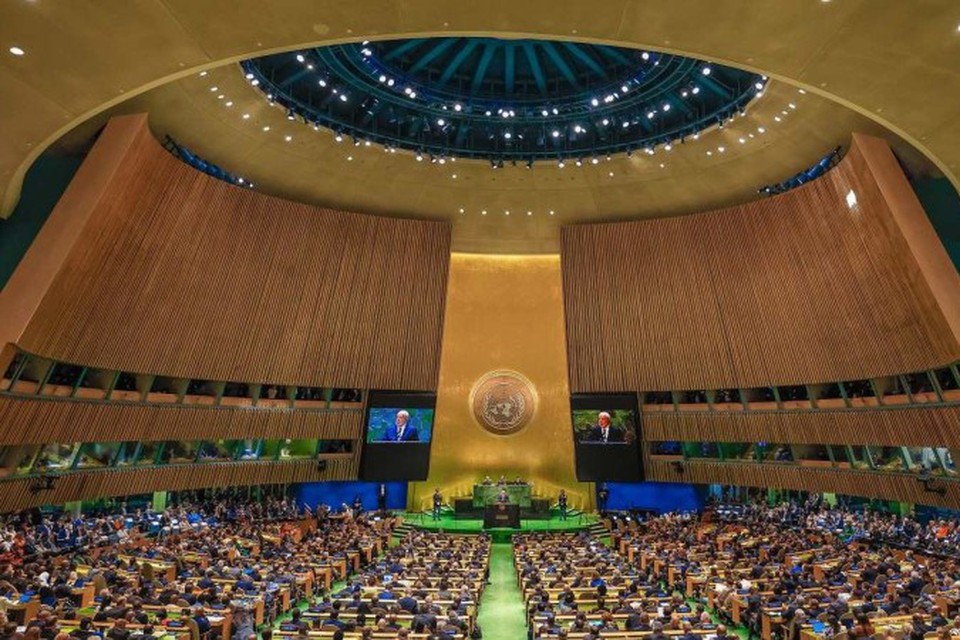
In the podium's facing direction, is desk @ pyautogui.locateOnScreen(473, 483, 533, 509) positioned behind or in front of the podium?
behind

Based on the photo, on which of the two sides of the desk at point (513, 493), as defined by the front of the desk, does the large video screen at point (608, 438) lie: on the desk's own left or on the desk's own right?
on the desk's own left

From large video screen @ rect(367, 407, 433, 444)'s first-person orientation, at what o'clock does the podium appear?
The podium is roughly at 9 o'clock from the large video screen.

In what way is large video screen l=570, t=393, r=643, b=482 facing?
toward the camera

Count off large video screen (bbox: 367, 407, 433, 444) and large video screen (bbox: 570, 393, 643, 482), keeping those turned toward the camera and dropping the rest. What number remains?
2

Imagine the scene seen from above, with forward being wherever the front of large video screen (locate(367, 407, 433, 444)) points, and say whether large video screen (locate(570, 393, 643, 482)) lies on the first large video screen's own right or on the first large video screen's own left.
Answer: on the first large video screen's own left

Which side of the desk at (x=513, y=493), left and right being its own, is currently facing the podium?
front

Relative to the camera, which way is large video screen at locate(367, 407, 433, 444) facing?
toward the camera
